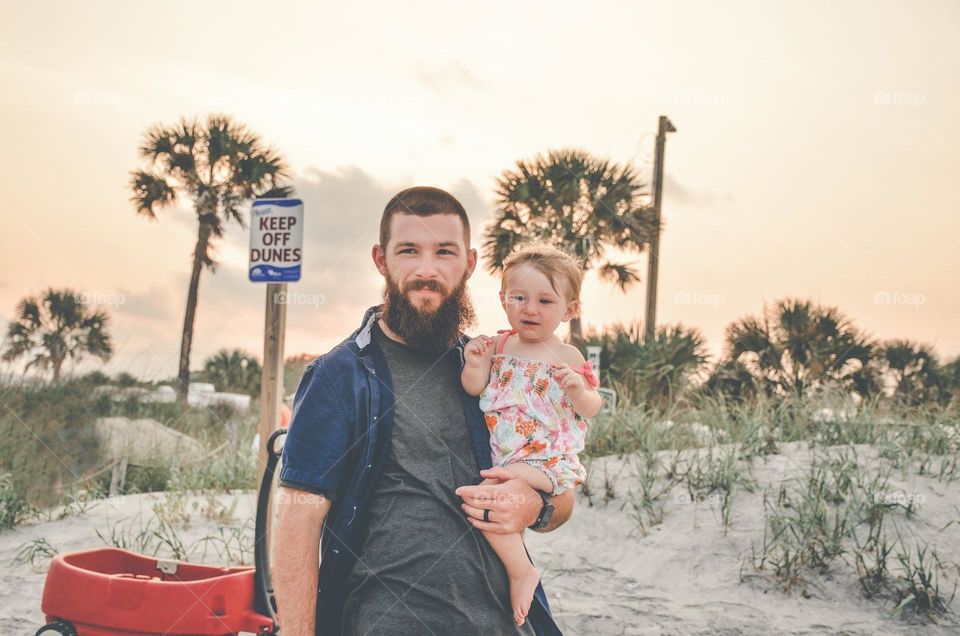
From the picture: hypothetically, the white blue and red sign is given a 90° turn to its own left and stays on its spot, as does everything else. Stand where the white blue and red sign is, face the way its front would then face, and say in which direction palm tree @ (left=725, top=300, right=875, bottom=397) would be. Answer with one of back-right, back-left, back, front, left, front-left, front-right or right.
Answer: front-left

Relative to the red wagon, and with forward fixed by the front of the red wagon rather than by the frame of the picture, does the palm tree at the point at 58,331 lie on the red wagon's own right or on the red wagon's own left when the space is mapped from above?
on the red wagon's own left

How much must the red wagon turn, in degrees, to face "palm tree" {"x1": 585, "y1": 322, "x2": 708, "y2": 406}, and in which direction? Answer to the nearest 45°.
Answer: approximately 45° to its left

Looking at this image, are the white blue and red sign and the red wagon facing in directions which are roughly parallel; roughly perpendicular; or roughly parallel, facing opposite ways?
roughly perpendicular

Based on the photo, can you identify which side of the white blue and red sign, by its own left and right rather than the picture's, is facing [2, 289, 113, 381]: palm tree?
back

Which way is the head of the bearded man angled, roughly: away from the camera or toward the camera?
toward the camera

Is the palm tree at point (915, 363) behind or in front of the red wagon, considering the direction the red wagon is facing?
in front

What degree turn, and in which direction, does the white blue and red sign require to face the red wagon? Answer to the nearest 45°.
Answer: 0° — it already faces it

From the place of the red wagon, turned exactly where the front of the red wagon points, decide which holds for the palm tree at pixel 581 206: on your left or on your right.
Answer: on your left

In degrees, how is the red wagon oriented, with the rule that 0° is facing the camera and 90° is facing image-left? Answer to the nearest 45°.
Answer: approximately 270°

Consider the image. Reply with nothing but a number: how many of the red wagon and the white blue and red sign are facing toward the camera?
1

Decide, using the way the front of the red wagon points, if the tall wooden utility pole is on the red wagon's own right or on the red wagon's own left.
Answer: on the red wagon's own left

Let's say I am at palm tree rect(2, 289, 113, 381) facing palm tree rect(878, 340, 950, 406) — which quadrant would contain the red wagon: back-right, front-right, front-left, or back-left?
front-right

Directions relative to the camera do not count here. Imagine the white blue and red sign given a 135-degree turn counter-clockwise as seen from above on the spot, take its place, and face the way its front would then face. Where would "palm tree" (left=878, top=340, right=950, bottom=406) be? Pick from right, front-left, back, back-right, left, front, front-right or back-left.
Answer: front

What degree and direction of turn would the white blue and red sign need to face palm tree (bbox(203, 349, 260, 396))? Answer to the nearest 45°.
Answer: approximately 180°

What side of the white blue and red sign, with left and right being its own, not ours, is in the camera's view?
front
